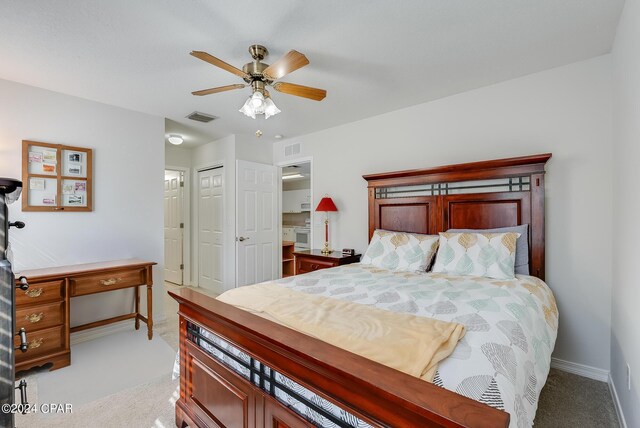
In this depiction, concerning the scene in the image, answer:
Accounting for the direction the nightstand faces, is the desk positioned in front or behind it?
in front

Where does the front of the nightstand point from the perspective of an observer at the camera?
facing the viewer and to the left of the viewer

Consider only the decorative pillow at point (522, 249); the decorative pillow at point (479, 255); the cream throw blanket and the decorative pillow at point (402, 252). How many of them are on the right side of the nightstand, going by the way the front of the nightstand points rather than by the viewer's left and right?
0

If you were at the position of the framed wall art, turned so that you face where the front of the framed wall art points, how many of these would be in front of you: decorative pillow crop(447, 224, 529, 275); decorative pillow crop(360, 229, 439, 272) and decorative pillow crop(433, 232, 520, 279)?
3

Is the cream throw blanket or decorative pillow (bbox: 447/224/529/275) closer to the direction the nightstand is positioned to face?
the cream throw blanket

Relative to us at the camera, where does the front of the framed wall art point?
facing the viewer and to the right of the viewer

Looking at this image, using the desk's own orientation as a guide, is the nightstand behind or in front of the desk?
in front

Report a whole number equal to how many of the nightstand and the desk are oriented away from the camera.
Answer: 0

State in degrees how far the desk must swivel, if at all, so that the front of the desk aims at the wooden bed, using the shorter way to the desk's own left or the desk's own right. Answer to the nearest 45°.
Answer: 0° — it already faces it

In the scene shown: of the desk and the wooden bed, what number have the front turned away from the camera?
0

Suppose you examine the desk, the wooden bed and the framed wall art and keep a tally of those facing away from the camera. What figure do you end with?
0

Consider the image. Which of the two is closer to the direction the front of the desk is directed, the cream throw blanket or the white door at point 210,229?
the cream throw blanket

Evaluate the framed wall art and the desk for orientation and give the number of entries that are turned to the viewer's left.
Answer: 0

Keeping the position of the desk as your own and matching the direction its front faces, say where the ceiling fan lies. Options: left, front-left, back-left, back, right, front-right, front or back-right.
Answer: front

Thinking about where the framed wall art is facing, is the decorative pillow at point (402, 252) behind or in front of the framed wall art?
in front

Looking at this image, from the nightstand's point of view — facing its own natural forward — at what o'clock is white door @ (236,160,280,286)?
The white door is roughly at 3 o'clock from the nightstand.

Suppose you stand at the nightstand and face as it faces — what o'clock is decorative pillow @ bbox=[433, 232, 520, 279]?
The decorative pillow is roughly at 9 o'clock from the nightstand.

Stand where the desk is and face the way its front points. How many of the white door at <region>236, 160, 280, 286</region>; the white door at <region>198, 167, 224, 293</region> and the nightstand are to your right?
0
